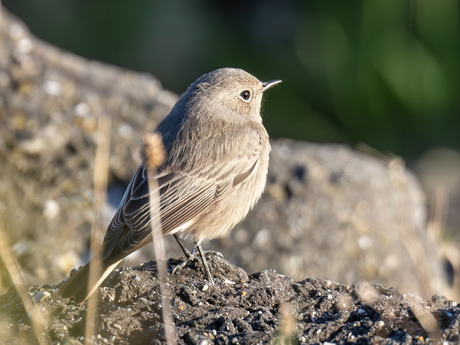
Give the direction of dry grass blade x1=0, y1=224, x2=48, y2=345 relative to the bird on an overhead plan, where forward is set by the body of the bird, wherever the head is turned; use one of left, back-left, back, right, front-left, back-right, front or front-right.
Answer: back-right

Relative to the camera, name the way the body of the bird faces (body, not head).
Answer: to the viewer's right
